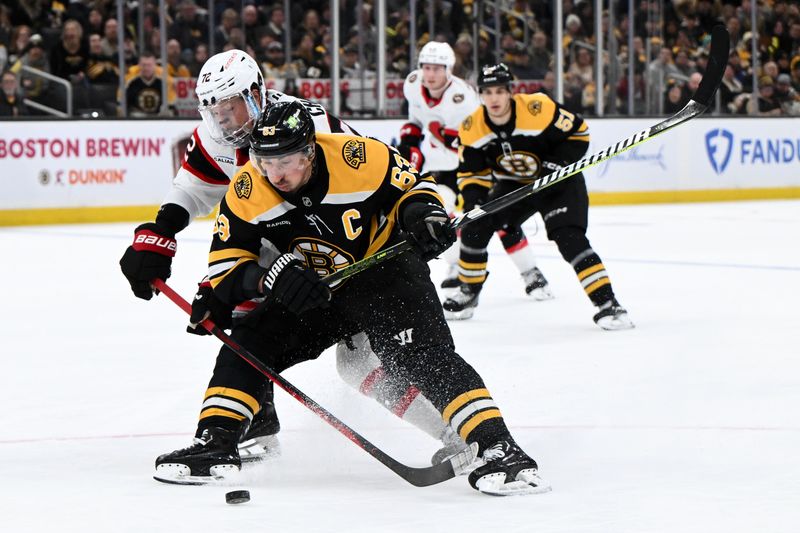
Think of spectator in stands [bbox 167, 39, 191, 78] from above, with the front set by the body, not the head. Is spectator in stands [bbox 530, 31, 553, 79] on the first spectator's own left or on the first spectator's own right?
on the first spectator's own left

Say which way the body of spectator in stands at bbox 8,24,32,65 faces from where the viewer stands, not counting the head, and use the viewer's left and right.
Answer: facing the viewer and to the right of the viewer

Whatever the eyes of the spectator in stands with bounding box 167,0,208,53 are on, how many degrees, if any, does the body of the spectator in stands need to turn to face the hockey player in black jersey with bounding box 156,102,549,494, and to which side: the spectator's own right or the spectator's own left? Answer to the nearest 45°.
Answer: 0° — they already face them

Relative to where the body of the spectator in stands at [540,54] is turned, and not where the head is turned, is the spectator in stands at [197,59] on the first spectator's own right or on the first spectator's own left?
on the first spectator's own right

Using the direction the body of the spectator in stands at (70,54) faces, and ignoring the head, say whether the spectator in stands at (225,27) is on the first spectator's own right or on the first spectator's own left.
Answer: on the first spectator's own left

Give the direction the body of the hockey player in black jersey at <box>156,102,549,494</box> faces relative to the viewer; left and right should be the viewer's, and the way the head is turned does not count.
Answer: facing the viewer

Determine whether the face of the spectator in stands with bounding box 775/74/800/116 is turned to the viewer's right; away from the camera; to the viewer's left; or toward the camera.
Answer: toward the camera

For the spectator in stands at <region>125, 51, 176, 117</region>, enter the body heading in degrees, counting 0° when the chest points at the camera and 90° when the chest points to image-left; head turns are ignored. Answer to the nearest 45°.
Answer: approximately 0°

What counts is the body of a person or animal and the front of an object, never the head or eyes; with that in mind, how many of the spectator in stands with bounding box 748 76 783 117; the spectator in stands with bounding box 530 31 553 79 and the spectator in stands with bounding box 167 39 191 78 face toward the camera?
3

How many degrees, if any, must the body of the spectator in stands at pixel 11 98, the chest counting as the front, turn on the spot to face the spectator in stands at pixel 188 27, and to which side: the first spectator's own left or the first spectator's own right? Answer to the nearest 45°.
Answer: approximately 90° to the first spectator's own left

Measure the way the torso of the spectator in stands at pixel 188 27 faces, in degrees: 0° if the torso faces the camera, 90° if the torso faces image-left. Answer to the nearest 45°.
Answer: approximately 0°

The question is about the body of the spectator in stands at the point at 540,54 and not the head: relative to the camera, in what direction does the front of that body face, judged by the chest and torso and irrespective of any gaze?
toward the camera

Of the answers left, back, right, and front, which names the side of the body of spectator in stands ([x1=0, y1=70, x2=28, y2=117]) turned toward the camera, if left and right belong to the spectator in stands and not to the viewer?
front

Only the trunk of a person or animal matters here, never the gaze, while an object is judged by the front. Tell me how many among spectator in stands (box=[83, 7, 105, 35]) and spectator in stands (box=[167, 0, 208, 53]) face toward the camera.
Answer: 2

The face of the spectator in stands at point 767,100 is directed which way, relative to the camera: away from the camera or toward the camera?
toward the camera

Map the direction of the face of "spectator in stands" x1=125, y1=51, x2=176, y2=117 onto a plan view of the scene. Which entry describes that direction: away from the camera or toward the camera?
toward the camera
